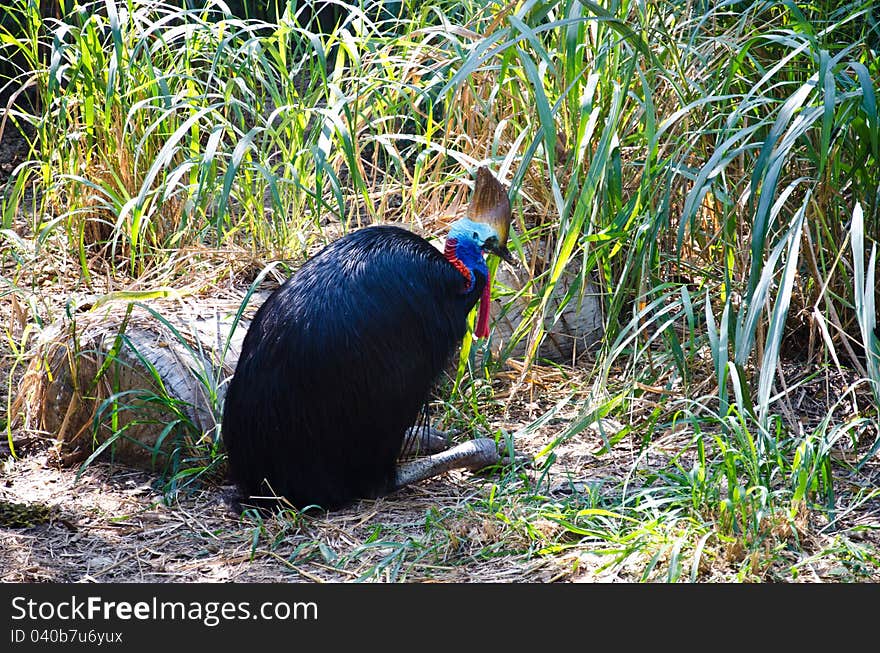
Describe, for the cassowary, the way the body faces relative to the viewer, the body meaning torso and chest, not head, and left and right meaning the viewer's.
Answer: facing to the right of the viewer
